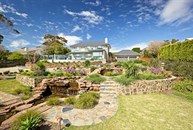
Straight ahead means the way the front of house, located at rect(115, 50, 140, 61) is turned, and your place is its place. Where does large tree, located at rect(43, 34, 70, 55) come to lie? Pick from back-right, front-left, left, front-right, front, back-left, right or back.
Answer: right

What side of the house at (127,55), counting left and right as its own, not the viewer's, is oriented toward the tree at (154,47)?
left

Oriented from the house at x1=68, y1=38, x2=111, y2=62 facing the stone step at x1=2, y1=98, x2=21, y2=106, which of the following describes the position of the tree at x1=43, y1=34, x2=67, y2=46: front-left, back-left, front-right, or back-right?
back-right

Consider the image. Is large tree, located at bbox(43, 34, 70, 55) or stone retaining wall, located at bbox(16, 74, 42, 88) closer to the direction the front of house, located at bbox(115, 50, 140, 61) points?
the stone retaining wall

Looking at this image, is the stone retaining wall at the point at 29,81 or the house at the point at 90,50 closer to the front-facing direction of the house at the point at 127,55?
the stone retaining wall

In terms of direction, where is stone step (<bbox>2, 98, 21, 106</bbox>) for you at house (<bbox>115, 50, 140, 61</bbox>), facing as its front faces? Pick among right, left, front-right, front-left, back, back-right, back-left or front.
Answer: front

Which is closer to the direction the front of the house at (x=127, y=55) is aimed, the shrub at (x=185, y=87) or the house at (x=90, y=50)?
the shrub

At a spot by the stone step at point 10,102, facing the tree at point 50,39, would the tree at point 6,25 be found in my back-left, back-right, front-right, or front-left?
front-left

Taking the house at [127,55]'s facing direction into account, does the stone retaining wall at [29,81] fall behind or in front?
in front

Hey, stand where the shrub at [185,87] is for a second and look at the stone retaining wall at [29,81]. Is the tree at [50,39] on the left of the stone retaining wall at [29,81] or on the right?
right

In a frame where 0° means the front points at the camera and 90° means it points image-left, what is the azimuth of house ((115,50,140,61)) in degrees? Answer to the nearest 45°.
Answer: approximately 0°

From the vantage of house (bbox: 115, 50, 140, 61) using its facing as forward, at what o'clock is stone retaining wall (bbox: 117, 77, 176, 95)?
The stone retaining wall is roughly at 12 o'clock from the house.

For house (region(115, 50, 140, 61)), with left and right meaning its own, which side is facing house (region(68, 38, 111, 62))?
right
